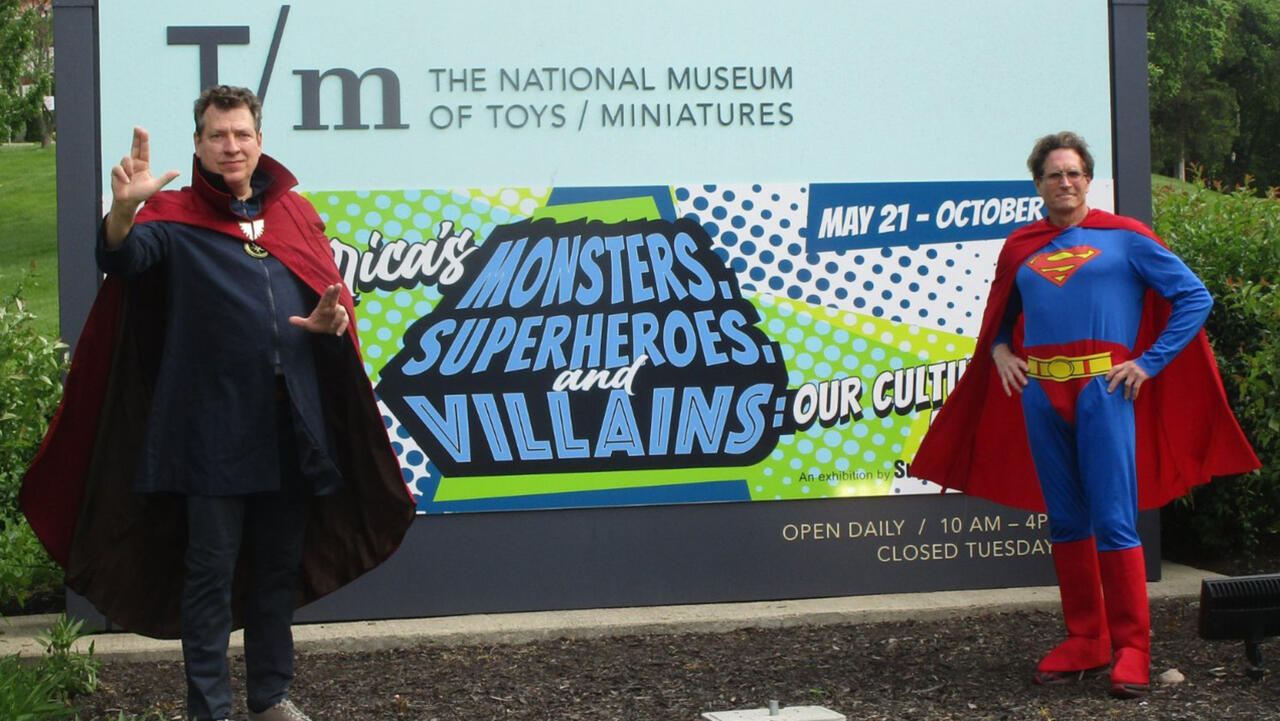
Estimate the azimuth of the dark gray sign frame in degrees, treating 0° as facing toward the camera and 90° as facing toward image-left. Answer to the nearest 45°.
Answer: approximately 0°

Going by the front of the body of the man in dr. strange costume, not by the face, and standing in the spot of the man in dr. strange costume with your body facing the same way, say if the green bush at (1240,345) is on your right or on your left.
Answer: on your left

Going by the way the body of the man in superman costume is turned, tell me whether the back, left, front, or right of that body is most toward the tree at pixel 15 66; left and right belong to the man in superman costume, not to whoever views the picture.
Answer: right

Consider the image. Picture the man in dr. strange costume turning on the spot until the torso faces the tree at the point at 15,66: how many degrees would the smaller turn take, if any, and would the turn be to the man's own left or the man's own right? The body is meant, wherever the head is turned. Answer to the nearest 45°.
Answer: approximately 135° to the man's own left

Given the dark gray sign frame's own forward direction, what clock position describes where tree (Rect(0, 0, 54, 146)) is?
The tree is roughly at 5 o'clock from the dark gray sign frame.

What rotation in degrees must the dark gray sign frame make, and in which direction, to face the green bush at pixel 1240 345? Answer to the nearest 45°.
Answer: approximately 90° to its left

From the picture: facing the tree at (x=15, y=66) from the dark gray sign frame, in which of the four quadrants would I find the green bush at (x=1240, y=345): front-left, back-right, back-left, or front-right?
back-right
